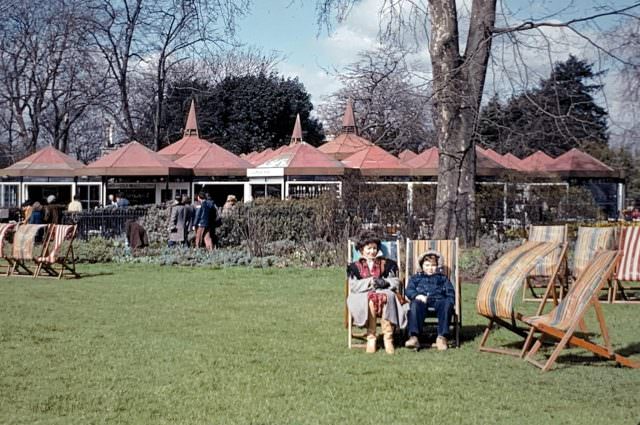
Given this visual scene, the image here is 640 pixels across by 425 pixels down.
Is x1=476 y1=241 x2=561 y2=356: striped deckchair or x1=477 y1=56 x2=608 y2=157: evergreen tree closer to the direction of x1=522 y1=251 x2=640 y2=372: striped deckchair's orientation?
the striped deckchair

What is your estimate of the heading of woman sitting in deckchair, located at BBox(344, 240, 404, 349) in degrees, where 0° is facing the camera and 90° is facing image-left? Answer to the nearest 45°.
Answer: approximately 0°

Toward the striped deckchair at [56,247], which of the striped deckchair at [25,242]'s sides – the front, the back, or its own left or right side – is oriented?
left

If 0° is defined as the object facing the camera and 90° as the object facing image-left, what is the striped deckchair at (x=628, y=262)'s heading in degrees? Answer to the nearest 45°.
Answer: approximately 0°

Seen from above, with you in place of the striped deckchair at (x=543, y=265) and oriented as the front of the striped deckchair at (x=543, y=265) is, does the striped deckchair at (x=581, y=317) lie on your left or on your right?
on your left

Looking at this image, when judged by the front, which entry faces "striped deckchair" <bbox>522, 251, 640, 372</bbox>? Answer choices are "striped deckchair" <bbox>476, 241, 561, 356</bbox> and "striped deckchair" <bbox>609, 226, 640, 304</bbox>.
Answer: "striped deckchair" <bbox>609, 226, 640, 304</bbox>

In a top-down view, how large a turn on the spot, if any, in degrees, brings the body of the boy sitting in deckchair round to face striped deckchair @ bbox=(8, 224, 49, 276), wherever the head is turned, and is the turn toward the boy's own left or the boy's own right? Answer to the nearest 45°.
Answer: approximately 135° to the boy's own right
